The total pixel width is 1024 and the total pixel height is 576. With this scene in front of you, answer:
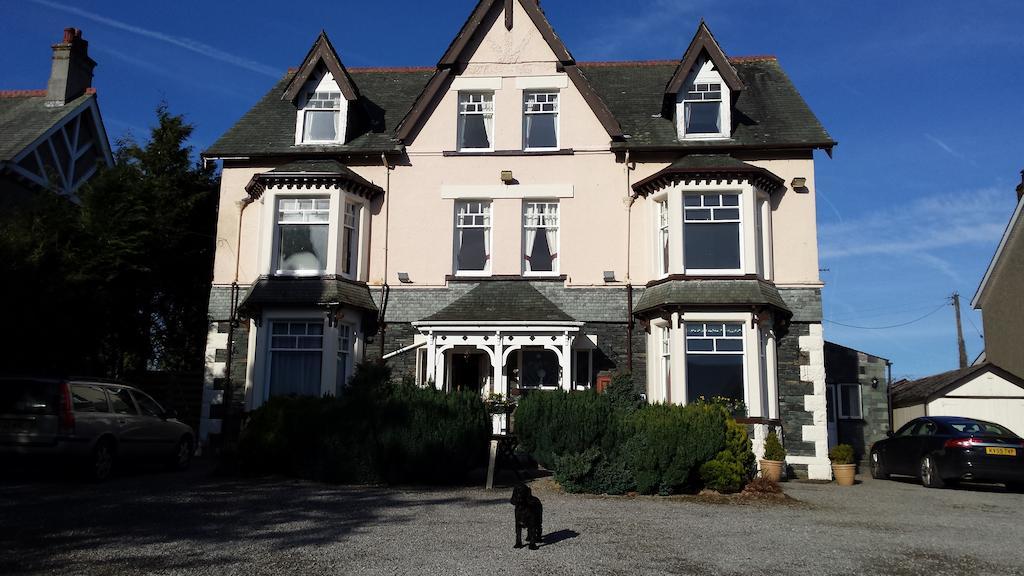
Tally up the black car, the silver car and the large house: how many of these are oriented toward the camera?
1

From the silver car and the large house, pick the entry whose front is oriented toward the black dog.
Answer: the large house

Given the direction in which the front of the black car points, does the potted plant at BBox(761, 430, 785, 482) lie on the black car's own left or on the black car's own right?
on the black car's own left

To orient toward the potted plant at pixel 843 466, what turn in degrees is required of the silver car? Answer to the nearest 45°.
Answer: approximately 45° to its right

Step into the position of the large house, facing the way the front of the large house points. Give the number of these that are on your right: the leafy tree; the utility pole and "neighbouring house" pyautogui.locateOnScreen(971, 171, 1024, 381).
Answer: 1

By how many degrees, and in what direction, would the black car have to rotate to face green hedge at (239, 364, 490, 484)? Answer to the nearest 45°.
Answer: approximately 90° to its left

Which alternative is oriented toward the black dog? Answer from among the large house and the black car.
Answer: the large house

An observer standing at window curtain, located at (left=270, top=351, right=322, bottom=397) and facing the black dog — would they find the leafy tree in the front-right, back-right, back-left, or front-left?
back-right

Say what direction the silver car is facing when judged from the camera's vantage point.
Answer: facing away from the viewer and to the right of the viewer

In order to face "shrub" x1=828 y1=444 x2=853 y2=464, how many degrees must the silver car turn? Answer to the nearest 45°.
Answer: approximately 45° to its right

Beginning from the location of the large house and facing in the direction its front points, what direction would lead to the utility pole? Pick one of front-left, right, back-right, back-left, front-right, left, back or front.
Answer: back-left

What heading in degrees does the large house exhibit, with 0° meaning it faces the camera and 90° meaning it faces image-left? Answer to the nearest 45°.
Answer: approximately 0°

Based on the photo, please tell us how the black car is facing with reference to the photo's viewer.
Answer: facing away from the viewer and to the left of the viewer

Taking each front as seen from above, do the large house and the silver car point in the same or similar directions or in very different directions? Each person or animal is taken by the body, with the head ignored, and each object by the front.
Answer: very different directions

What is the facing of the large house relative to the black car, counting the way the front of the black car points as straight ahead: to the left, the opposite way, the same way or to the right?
the opposite way

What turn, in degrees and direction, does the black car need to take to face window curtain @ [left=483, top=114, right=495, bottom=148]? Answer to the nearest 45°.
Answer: approximately 45° to its left

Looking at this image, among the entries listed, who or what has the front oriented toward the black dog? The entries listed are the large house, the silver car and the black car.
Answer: the large house
